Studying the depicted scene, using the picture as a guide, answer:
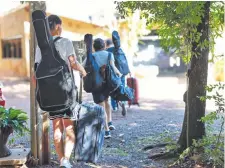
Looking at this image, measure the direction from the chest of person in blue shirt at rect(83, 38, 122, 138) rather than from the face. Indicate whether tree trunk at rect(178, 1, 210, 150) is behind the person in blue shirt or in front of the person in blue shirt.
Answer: behind

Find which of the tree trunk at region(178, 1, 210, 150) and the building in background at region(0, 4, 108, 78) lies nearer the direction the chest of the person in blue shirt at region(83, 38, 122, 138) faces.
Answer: the building in background

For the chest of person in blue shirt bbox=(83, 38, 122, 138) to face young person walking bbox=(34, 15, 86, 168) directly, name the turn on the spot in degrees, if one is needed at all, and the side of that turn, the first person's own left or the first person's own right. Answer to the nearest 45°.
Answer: approximately 180°

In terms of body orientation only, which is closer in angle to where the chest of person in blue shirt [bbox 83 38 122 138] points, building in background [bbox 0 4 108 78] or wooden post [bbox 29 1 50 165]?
the building in background

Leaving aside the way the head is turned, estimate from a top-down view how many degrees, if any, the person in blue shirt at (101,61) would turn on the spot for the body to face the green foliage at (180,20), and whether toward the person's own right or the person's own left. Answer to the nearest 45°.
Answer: approximately 135° to the person's own right

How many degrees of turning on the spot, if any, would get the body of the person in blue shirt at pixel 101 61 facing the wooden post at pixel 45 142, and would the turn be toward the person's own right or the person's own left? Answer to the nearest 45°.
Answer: approximately 180°

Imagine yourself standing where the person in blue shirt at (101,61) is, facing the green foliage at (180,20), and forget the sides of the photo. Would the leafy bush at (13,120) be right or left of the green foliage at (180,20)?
right

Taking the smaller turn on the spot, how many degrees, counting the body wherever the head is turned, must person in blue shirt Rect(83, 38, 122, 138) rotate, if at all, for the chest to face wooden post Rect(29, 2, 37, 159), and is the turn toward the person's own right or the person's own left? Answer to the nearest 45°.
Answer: approximately 180°

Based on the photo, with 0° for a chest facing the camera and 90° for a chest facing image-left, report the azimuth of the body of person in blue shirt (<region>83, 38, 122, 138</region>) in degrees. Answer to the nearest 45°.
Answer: approximately 180°

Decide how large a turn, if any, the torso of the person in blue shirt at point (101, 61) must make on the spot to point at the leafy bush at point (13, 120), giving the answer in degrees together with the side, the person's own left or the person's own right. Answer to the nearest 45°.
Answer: approximately 135° to the person's own left

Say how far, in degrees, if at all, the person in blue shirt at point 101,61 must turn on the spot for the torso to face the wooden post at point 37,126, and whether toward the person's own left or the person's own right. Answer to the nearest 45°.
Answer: approximately 180°
